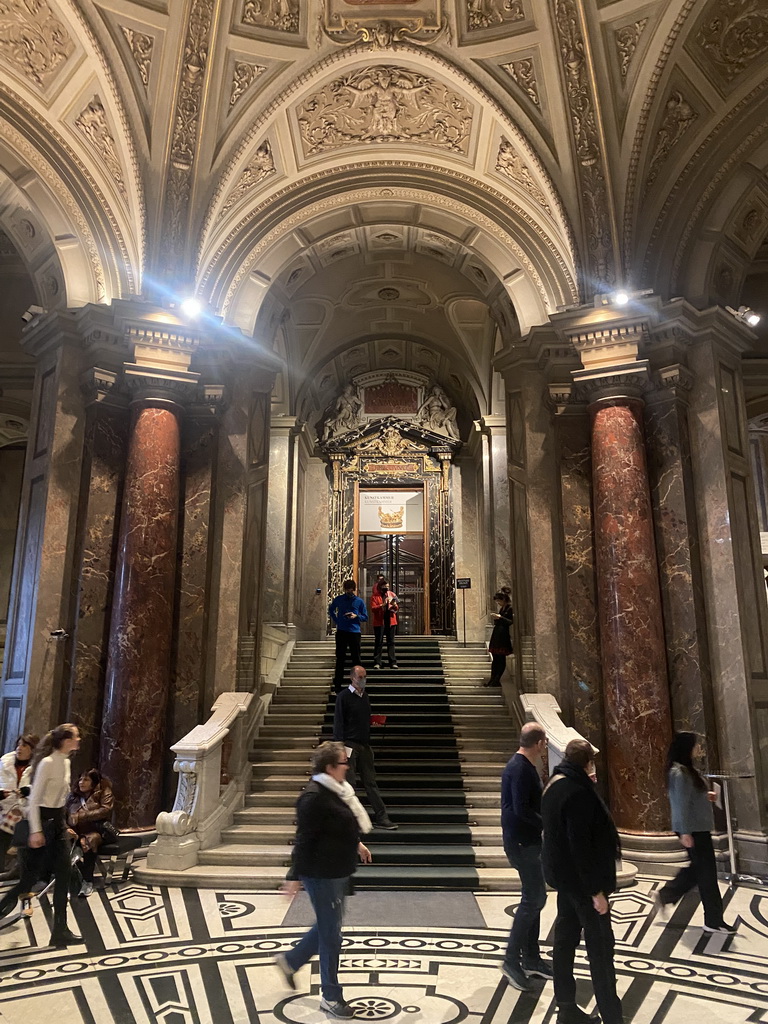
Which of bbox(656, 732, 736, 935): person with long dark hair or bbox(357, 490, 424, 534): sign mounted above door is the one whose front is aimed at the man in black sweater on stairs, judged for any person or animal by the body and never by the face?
the sign mounted above door

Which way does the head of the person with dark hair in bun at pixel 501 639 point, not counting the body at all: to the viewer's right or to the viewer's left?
to the viewer's left

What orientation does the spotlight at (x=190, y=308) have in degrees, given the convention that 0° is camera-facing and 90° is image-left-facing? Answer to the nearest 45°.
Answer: approximately 0°

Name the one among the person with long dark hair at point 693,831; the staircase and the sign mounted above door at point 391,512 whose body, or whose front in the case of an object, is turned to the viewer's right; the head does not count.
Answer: the person with long dark hair

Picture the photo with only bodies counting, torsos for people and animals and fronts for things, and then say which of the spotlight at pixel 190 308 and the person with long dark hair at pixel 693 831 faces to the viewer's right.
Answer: the person with long dark hair

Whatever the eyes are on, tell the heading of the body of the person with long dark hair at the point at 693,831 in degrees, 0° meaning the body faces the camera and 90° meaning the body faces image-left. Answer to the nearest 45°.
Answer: approximately 270°

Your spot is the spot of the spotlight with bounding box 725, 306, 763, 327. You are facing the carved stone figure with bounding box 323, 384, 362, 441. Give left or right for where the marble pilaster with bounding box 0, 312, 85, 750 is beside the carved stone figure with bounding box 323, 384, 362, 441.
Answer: left
